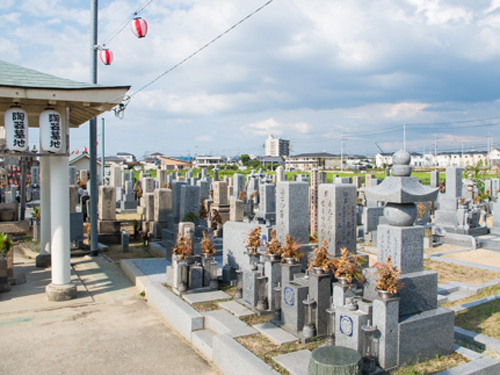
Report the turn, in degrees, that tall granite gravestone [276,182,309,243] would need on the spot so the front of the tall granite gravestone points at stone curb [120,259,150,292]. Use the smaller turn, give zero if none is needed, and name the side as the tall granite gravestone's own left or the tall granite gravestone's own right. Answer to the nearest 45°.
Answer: approximately 45° to the tall granite gravestone's own right

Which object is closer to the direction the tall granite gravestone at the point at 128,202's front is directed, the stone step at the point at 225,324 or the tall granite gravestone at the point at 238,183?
the stone step

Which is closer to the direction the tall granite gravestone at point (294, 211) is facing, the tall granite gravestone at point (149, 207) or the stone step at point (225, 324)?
the stone step

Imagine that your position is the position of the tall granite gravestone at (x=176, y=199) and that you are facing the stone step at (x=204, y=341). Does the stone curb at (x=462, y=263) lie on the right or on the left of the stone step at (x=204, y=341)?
left

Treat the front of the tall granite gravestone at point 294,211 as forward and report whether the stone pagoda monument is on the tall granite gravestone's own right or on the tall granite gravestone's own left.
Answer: on the tall granite gravestone's own left

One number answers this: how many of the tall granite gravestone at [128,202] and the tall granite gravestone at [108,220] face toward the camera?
2

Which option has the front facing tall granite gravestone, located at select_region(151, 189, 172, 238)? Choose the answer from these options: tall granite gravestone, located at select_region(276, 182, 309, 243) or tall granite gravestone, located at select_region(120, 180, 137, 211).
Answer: tall granite gravestone, located at select_region(120, 180, 137, 211)

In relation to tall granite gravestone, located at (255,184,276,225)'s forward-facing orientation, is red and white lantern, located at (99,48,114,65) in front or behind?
in front

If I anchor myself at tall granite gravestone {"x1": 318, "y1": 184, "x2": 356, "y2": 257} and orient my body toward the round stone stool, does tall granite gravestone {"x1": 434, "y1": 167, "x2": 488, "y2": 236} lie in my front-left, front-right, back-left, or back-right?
back-left

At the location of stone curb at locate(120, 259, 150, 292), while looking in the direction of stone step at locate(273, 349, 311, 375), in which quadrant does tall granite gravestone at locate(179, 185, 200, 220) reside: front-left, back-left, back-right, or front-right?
back-left

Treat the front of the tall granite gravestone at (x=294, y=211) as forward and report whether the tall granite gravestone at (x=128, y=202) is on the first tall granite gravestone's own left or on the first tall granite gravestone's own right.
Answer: on the first tall granite gravestone's own right

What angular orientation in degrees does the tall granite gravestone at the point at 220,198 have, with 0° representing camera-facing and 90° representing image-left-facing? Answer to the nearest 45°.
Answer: approximately 45°

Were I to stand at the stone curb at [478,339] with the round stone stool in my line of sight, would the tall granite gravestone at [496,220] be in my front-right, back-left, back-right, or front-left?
back-right
